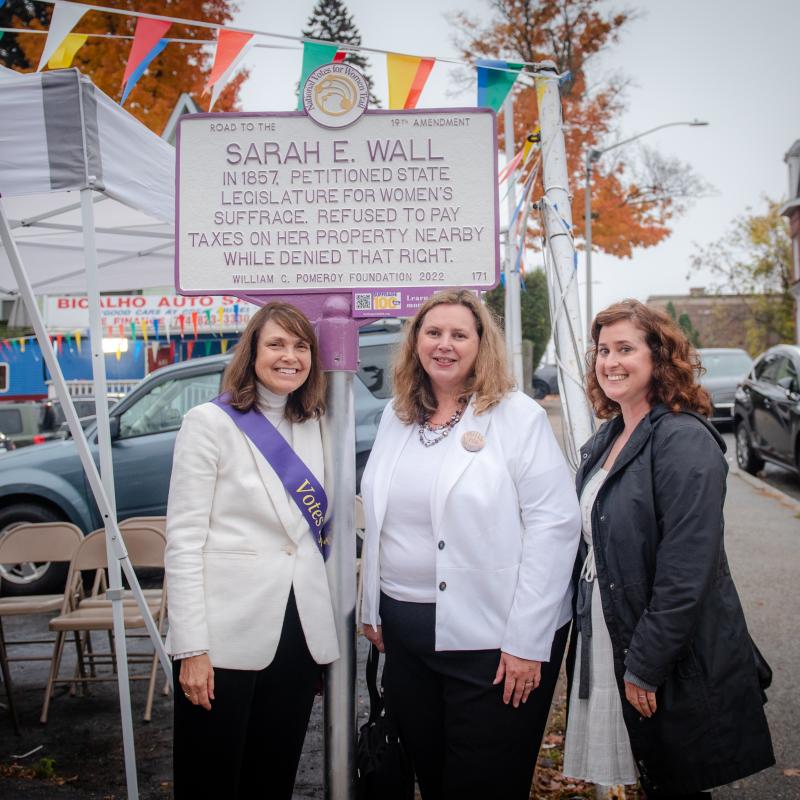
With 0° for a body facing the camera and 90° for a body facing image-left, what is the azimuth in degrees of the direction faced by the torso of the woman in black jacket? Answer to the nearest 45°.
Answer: approximately 45°

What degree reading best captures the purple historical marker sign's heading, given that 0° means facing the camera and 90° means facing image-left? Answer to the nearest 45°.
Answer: approximately 0°

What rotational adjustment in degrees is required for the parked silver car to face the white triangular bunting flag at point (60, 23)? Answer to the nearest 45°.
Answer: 0° — it already faces it
